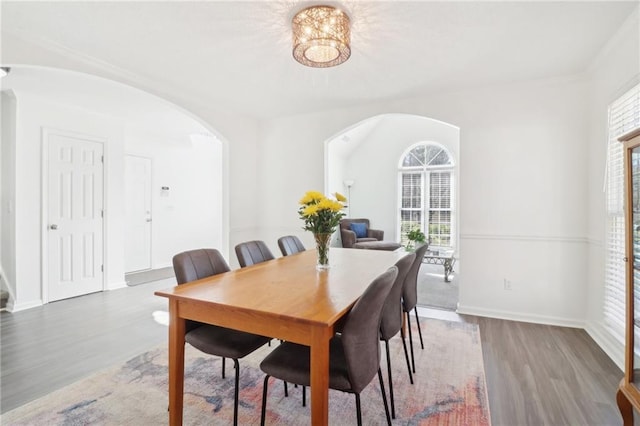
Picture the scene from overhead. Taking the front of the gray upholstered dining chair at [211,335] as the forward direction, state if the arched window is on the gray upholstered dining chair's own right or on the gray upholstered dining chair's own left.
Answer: on the gray upholstered dining chair's own left

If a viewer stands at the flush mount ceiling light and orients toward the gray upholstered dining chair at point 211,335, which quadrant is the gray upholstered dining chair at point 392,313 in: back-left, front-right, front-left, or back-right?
back-left

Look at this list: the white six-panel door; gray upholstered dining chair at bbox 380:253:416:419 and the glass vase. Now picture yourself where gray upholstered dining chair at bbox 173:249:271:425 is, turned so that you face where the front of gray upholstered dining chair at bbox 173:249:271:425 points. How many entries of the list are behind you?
1

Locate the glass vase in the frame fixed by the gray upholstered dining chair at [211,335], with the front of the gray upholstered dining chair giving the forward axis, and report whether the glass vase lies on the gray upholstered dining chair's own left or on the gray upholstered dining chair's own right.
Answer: on the gray upholstered dining chair's own left

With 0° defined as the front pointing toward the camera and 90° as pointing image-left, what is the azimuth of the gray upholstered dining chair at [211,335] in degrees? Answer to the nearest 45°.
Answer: approximately 315°

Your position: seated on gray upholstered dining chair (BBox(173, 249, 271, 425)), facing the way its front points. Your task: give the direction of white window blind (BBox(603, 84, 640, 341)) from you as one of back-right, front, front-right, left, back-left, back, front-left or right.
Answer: front-left

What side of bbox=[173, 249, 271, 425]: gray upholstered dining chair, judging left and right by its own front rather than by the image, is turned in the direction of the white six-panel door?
back

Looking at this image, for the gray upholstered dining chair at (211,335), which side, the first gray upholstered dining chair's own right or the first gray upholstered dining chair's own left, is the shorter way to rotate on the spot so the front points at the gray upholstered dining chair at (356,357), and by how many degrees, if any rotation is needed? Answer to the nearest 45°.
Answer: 0° — it already faces it

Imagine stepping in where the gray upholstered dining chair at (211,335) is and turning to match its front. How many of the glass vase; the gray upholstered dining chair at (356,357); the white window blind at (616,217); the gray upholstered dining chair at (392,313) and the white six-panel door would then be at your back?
1

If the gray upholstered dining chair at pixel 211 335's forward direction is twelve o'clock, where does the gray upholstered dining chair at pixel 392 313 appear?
the gray upholstered dining chair at pixel 392 313 is roughly at 11 o'clock from the gray upholstered dining chair at pixel 211 335.

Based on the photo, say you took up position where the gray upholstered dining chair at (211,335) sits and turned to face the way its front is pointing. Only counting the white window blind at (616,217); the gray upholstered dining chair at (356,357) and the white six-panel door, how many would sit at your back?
1

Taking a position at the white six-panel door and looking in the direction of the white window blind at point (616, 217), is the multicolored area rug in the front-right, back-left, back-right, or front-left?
front-right
